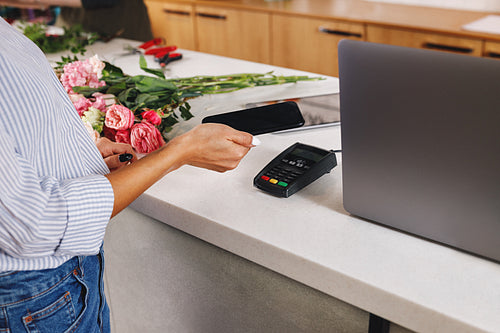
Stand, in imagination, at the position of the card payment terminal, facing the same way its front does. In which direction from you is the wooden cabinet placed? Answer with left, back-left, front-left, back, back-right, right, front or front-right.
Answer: back-right

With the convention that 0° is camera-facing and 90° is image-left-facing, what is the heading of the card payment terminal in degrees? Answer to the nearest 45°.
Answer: approximately 45°

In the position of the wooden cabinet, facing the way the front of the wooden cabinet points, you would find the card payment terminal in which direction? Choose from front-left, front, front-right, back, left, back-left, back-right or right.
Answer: front-left

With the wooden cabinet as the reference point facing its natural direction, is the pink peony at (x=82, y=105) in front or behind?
in front
